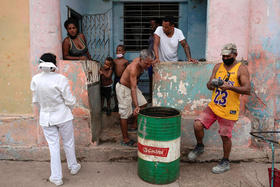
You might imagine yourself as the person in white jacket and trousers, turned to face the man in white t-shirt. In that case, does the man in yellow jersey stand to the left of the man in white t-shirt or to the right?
right

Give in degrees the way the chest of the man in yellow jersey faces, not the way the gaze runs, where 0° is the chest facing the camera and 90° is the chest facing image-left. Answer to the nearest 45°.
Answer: approximately 45°

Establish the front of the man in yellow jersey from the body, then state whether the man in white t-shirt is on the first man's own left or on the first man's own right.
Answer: on the first man's own right

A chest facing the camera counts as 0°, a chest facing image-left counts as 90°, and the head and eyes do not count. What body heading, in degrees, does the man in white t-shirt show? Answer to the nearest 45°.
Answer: approximately 0°

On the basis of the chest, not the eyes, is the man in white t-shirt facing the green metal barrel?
yes

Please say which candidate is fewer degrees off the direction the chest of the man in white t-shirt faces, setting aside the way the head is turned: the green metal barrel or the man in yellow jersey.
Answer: the green metal barrel

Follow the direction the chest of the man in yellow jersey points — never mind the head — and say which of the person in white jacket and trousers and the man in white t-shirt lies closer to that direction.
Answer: the person in white jacket and trousers
